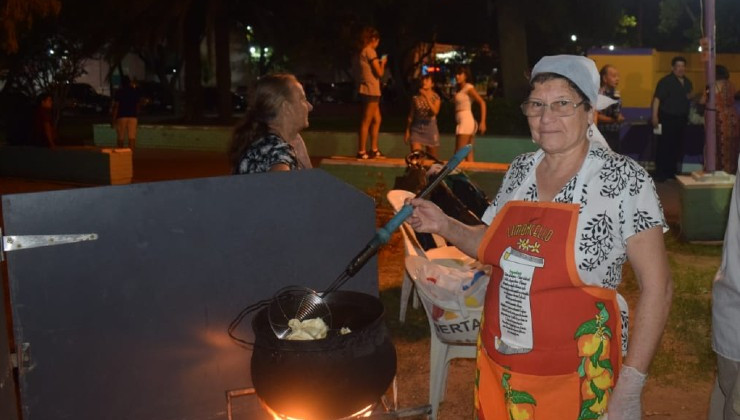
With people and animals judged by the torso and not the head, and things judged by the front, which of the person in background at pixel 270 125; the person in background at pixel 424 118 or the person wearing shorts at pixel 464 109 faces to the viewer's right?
the person in background at pixel 270 125

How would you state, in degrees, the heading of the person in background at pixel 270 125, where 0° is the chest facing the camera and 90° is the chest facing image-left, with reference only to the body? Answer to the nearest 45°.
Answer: approximately 270°

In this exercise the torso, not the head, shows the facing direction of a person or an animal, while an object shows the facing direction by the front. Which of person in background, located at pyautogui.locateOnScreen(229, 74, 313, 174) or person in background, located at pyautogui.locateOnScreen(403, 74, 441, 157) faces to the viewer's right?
person in background, located at pyautogui.locateOnScreen(229, 74, 313, 174)

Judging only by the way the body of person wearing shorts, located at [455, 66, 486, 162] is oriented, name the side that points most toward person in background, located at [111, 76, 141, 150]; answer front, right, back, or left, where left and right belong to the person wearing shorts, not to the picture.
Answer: right

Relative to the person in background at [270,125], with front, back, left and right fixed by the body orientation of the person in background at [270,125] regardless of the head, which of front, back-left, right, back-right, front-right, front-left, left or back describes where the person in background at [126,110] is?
left

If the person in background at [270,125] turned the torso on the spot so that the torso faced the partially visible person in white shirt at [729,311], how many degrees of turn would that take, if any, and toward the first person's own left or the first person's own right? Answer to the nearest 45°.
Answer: approximately 45° to the first person's own right

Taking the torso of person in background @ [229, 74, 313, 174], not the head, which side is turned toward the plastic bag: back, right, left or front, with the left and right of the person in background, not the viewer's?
front

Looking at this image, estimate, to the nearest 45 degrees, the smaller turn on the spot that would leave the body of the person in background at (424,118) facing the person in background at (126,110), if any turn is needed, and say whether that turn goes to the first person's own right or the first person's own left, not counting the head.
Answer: approximately 135° to the first person's own right

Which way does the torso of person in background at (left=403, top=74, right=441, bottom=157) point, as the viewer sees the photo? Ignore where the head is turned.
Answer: toward the camera

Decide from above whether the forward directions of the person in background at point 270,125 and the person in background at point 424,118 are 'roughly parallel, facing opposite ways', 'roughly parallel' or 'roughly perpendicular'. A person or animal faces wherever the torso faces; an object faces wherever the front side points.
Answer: roughly perpendicular

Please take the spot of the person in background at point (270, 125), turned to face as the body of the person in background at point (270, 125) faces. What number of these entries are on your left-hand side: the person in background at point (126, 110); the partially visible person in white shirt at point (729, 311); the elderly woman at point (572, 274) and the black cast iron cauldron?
1

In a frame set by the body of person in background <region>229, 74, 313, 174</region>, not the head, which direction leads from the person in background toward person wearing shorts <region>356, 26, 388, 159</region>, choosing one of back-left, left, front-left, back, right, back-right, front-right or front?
left

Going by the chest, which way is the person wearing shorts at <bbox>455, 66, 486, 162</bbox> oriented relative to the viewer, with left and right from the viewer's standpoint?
facing the viewer and to the left of the viewer

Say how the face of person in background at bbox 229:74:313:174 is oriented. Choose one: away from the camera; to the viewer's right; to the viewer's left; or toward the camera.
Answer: to the viewer's right

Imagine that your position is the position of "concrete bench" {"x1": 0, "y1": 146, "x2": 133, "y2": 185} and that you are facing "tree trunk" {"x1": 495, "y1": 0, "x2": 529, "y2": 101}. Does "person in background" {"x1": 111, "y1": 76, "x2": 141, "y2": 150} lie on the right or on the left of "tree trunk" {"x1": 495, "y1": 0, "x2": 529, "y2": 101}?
left

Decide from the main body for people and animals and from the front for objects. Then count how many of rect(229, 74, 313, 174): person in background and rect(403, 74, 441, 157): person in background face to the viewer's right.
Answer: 1

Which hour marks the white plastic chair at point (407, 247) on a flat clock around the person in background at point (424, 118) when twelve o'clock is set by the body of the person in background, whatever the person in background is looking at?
The white plastic chair is roughly at 12 o'clock from the person in background.
